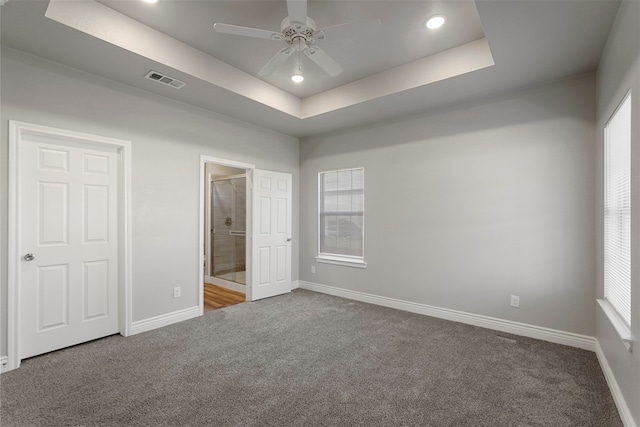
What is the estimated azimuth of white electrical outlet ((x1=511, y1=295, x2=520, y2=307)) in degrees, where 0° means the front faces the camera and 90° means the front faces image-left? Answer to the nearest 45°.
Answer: approximately 0°

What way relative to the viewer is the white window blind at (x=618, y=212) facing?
to the viewer's left

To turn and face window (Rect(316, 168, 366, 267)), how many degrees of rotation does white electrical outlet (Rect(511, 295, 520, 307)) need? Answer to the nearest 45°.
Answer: approximately 90° to its right

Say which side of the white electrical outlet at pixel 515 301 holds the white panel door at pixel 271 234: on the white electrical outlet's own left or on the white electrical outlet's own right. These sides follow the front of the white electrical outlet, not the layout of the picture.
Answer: on the white electrical outlet's own right

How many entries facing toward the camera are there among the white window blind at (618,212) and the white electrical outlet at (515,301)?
1

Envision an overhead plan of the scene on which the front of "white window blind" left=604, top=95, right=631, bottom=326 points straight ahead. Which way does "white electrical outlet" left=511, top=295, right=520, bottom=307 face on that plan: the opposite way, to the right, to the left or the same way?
to the left

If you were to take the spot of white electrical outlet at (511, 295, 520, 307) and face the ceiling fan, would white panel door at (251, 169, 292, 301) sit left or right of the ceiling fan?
right
